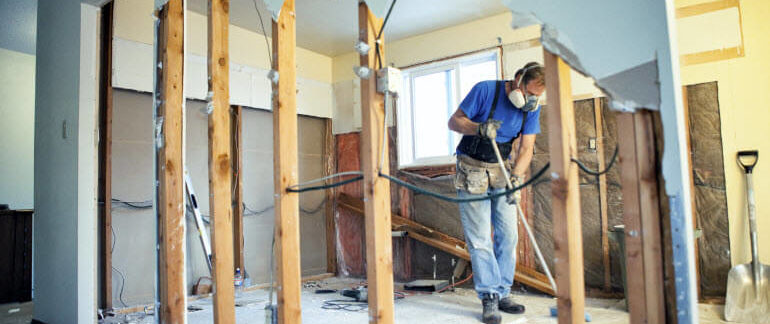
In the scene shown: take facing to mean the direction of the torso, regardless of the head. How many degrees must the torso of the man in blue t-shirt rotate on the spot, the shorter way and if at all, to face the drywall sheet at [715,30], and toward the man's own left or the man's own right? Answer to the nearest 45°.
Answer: approximately 90° to the man's own left

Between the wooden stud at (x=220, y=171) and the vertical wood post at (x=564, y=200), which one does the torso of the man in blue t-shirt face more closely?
the vertical wood post

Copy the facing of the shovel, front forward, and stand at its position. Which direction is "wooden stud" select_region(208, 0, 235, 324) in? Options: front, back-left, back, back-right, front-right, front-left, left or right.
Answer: front-right

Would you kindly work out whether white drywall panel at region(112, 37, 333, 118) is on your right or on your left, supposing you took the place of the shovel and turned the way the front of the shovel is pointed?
on your right

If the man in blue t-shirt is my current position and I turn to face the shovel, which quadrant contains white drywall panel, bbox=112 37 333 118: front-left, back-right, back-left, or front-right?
back-left

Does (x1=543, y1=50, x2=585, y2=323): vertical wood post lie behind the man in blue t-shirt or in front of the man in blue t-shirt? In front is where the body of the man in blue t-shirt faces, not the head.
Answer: in front

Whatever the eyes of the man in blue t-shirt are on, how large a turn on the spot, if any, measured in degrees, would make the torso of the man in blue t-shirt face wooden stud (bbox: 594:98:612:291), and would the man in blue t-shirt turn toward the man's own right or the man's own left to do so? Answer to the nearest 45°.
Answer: approximately 90° to the man's own left

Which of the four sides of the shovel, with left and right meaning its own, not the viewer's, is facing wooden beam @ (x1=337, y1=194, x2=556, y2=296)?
right

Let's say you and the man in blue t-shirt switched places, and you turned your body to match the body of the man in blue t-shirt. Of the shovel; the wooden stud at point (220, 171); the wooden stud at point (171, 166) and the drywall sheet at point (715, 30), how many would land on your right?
2

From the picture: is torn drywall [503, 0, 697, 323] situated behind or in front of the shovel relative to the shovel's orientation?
in front
